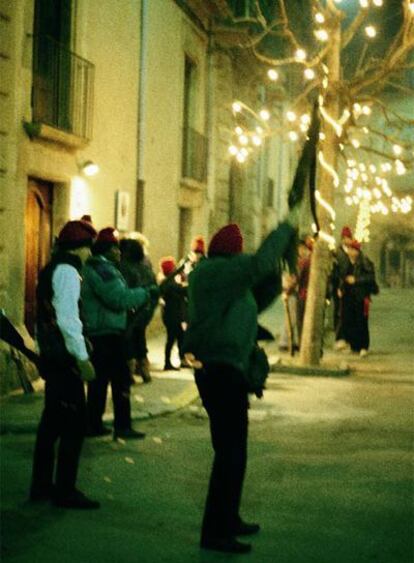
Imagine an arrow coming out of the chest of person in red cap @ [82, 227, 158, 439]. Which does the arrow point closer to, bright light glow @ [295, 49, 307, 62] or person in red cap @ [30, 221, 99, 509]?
the bright light glow

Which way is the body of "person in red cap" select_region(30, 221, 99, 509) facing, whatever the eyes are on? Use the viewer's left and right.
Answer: facing to the right of the viewer

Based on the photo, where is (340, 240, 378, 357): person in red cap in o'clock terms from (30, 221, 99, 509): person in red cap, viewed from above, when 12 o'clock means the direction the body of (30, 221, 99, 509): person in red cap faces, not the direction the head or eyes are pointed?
(340, 240, 378, 357): person in red cap is roughly at 10 o'clock from (30, 221, 99, 509): person in red cap.

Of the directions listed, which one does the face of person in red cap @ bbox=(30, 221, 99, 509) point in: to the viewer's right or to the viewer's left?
to the viewer's right

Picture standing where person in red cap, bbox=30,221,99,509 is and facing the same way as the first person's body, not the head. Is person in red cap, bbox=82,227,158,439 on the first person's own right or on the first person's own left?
on the first person's own left

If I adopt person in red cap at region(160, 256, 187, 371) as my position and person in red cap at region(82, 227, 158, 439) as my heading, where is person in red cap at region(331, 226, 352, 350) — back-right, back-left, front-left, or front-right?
back-left

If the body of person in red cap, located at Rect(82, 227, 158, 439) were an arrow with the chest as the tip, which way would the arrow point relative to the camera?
to the viewer's right

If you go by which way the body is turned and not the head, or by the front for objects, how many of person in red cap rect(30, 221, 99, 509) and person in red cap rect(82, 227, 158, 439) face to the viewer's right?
2

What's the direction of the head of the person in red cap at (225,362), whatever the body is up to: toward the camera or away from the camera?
away from the camera
